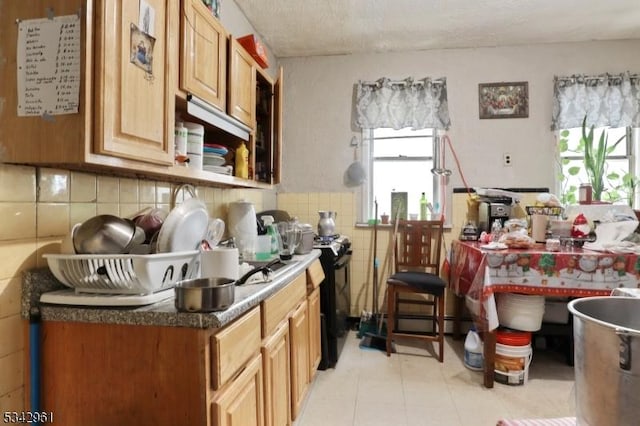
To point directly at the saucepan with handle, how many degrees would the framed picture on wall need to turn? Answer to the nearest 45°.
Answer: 0° — it already faces it

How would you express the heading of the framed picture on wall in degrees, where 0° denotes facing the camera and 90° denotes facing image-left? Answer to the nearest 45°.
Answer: approximately 0°

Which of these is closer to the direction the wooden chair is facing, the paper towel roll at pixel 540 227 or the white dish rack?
the white dish rack

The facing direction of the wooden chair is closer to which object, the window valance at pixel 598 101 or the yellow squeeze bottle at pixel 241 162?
the yellow squeeze bottle

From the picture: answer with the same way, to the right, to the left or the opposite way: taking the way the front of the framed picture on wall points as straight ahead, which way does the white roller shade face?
to the left

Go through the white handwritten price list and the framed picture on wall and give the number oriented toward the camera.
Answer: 2

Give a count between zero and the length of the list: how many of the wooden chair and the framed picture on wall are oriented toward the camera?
2

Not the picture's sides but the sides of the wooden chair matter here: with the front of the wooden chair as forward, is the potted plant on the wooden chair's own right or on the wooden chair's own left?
on the wooden chair's own left

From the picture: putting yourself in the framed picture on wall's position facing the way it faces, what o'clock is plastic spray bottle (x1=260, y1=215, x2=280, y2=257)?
The plastic spray bottle is roughly at 1 o'clock from the framed picture on wall.
